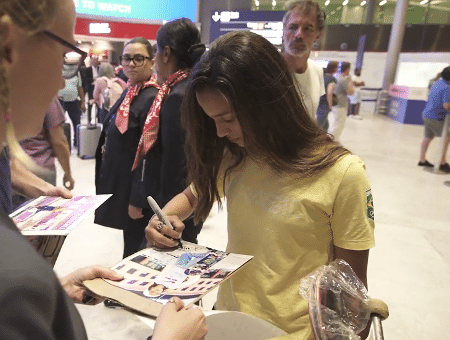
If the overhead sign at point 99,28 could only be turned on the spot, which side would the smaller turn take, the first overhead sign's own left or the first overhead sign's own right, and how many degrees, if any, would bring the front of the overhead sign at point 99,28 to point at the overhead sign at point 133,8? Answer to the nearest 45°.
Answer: approximately 45° to the first overhead sign's own left

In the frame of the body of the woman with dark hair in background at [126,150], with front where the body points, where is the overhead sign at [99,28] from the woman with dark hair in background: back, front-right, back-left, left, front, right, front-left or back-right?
back-right

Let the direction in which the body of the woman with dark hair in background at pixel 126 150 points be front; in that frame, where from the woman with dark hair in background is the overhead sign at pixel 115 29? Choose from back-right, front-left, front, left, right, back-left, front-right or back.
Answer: back-right

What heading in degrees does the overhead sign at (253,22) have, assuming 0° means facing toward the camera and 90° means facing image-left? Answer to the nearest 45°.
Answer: approximately 0°

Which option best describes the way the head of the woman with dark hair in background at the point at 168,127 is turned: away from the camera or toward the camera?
away from the camera

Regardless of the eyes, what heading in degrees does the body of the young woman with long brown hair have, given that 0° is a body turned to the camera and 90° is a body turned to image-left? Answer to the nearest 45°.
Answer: approximately 45°
